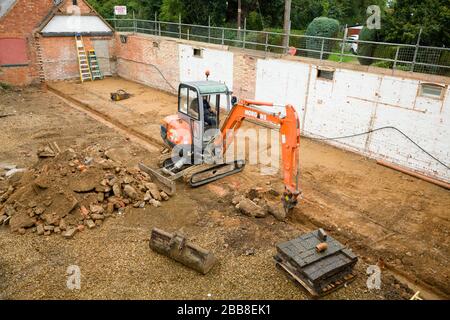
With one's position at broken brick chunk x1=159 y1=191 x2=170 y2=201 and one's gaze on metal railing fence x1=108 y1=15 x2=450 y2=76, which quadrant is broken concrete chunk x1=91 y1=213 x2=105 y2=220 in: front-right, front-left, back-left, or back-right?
back-left

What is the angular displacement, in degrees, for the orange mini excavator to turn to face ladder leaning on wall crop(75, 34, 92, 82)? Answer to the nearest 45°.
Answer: approximately 180°

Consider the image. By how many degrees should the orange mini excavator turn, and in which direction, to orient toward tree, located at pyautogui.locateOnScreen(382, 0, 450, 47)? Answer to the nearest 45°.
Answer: approximately 90° to its left

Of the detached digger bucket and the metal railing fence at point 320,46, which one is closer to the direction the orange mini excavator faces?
the detached digger bucket

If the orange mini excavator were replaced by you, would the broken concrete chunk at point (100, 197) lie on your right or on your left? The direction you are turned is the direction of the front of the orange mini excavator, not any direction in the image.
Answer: on your right

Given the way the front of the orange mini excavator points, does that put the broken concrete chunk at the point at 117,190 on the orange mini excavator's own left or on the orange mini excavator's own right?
on the orange mini excavator's own right

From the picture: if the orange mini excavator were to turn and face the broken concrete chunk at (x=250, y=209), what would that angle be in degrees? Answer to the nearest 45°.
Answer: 0° — it already faces it

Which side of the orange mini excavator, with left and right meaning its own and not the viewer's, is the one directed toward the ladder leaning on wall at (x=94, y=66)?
back

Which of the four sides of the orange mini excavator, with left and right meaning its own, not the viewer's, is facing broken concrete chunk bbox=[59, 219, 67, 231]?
right
